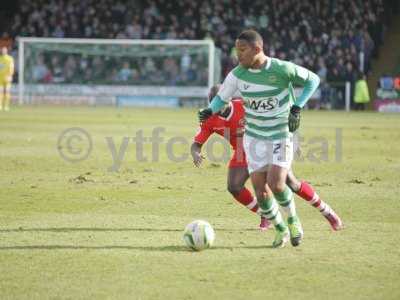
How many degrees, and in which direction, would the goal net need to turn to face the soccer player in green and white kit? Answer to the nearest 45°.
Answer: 0° — it already faces them

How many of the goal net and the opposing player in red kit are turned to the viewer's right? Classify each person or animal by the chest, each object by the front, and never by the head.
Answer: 0

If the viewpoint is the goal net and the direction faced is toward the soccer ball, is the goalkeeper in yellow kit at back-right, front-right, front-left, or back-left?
front-right

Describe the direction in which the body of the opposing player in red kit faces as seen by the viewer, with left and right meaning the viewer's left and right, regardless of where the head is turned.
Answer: facing the viewer and to the left of the viewer

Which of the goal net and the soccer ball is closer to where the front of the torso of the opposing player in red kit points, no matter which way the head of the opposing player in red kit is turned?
the soccer ball

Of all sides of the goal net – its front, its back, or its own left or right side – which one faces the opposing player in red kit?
front

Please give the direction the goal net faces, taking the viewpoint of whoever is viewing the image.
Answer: facing the viewer

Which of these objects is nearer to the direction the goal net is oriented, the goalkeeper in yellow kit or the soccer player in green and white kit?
the soccer player in green and white kit

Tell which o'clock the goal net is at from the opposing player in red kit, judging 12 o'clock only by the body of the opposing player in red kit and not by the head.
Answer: The goal net is roughly at 4 o'clock from the opposing player in red kit.

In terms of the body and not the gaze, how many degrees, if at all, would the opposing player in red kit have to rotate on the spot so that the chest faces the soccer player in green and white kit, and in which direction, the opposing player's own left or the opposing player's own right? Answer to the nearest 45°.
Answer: approximately 45° to the opposing player's own left

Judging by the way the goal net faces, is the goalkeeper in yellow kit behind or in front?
in front

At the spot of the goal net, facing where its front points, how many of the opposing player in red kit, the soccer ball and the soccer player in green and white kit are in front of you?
3

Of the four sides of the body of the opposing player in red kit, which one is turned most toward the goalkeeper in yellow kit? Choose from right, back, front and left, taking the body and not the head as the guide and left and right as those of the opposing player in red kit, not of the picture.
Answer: right
